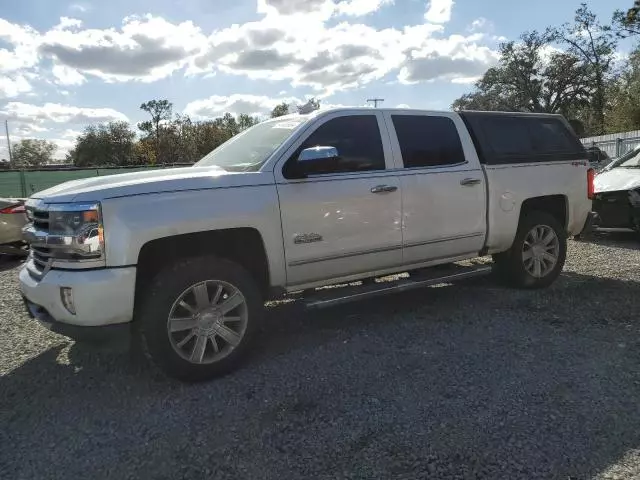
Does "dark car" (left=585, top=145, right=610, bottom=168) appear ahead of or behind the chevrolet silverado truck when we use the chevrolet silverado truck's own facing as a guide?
behind

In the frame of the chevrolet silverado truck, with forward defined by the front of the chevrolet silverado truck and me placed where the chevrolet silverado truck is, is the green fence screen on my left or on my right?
on my right

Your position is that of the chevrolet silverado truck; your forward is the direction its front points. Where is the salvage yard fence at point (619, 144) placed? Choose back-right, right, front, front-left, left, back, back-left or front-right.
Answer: back

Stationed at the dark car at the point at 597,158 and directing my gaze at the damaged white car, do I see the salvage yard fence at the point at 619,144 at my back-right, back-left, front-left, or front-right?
back-left

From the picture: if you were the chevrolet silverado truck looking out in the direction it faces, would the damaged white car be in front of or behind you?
behind

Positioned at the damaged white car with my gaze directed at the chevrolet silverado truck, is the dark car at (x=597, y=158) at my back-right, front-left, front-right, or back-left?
back-right

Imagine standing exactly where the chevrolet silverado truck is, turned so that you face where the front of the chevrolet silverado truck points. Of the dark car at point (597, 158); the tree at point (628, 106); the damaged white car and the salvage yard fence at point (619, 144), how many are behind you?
4

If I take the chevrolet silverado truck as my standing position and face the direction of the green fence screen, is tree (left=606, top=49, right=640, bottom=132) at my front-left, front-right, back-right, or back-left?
front-right

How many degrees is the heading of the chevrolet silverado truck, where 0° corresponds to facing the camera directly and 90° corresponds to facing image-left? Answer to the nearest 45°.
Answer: approximately 45°

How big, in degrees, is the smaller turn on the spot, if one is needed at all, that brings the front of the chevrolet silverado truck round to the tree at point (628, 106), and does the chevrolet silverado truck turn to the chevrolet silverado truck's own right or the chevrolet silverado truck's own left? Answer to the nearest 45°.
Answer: approximately 180°

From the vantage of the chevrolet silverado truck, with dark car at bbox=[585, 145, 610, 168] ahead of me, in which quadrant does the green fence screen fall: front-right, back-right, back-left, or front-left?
front-left
